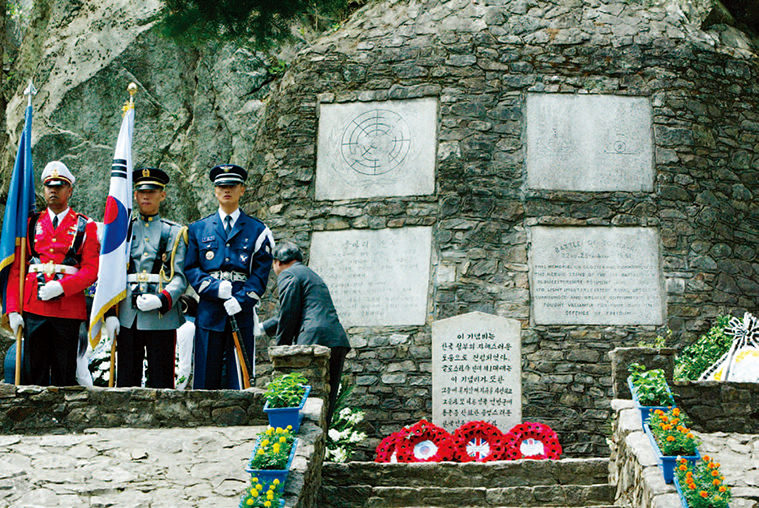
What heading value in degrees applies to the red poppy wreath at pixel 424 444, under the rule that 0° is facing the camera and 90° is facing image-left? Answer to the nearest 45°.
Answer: approximately 0°

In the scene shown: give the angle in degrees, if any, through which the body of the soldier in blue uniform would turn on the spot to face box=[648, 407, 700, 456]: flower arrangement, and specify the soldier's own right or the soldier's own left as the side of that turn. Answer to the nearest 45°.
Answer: approximately 45° to the soldier's own left

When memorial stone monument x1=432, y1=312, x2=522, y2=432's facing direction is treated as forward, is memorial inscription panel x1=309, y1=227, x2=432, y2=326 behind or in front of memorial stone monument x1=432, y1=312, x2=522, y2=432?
behind

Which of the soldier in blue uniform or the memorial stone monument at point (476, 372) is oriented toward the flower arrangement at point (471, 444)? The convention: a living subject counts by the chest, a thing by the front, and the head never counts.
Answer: the memorial stone monument

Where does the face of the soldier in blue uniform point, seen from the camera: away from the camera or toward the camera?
toward the camera

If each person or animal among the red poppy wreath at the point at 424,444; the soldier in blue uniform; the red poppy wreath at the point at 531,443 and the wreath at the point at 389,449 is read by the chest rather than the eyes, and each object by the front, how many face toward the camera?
4

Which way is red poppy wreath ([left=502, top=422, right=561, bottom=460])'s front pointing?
toward the camera

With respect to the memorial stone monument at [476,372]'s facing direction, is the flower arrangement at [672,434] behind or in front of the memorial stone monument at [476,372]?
in front

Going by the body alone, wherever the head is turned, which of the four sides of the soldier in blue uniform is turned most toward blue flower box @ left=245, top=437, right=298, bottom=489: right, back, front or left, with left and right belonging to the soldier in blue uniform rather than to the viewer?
front

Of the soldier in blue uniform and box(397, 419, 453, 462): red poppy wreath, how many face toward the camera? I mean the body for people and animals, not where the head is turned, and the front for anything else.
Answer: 2

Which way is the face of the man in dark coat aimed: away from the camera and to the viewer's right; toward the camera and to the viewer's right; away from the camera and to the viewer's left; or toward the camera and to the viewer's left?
away from the camera and to the viewer's left

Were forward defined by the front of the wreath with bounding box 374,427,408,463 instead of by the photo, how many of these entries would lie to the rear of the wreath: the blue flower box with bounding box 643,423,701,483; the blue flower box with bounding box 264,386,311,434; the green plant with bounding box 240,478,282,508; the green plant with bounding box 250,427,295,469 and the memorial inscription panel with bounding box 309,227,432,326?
1

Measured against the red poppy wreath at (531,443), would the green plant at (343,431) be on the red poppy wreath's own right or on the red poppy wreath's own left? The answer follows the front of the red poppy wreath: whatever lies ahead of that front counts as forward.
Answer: on the red poppy wreath's own right

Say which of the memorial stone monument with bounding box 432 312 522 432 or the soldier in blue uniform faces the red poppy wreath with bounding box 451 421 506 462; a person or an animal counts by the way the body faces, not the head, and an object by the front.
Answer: the memorial stone monument

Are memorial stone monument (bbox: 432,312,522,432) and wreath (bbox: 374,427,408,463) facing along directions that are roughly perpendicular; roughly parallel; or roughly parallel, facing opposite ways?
roughly parallel

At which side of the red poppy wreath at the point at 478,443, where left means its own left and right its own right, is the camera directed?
front

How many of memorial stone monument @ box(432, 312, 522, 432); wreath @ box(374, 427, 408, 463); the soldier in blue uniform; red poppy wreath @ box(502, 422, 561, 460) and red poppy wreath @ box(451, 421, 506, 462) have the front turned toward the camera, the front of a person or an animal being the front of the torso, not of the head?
5

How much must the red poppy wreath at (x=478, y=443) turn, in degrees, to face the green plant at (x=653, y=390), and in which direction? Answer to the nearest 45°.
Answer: approximately 45° to its left

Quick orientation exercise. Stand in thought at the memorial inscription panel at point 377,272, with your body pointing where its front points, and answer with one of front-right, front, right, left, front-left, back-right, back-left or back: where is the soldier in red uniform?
front-right

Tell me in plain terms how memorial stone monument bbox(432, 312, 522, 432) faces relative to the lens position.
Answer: facing the viewer
